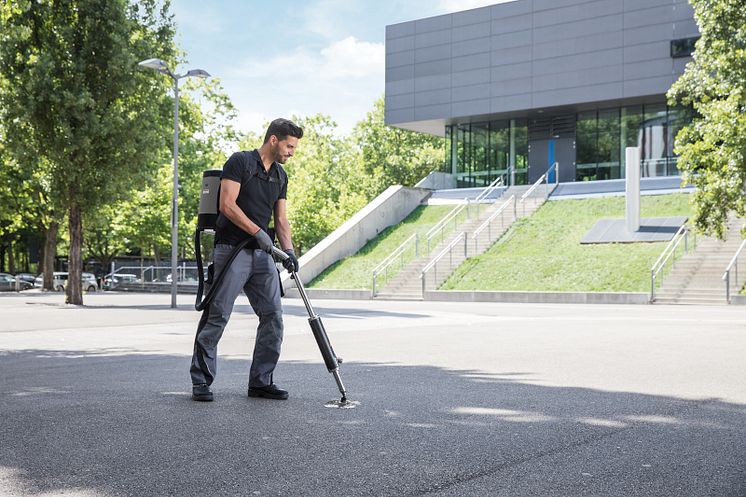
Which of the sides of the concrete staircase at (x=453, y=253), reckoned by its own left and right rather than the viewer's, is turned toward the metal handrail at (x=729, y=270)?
left

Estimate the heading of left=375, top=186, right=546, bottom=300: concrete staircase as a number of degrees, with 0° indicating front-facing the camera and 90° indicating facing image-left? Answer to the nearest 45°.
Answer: approximately 45°

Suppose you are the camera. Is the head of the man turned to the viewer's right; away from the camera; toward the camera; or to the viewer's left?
to the viewer's right

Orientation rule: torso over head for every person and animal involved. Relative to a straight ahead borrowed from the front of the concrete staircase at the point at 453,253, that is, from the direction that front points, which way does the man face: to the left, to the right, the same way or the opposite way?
to the left

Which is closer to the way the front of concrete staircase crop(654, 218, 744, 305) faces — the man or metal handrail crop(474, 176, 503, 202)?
the man

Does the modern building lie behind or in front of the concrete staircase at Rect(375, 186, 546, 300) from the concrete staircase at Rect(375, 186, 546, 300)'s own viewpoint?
behind

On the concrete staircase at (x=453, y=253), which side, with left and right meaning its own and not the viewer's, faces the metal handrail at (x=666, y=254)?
left

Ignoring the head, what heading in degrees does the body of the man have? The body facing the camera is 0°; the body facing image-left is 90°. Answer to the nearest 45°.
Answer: approximately 315°

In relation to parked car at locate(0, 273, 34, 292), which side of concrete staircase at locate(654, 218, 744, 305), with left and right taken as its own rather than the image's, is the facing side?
right

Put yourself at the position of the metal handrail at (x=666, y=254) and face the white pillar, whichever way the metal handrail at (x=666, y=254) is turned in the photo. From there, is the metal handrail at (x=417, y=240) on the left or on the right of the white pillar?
left

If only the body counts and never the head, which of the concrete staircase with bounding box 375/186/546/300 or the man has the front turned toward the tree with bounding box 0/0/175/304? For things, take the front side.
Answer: the concrete staircase

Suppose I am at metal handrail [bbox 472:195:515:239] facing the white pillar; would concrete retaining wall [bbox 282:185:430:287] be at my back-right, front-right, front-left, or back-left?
back-right
